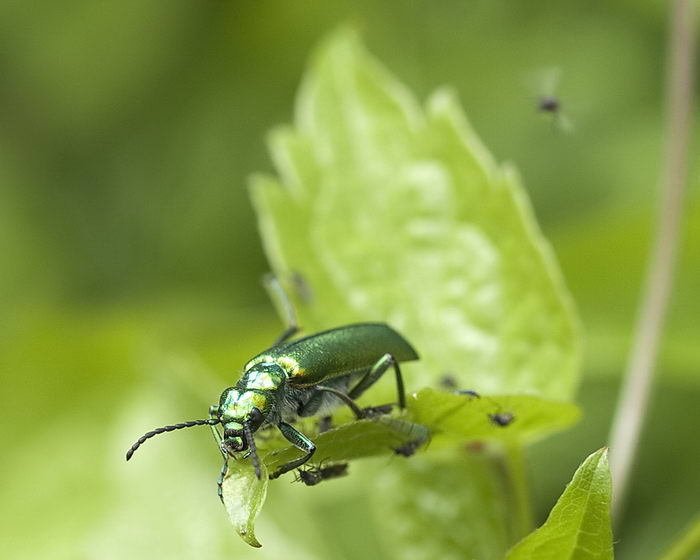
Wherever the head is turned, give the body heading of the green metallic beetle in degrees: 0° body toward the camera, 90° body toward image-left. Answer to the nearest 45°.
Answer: approximately 45°

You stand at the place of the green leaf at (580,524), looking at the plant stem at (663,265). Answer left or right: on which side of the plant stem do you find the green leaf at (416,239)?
left

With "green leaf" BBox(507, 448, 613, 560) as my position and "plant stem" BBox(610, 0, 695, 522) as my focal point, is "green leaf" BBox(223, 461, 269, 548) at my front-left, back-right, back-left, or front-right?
back-left

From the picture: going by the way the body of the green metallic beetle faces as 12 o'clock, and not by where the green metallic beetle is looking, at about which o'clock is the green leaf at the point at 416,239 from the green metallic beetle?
The green leaf is roughly at 6 o'clock from the green metallic beetle.

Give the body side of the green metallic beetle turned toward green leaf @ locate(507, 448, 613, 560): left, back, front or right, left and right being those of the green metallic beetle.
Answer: left

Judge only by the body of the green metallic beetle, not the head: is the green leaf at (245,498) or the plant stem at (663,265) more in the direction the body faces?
the green leaf

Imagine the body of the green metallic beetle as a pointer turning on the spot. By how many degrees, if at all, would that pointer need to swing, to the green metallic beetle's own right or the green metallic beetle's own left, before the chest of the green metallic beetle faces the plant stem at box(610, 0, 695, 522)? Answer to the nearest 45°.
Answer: approximately 135° to the green metallic beetle's own left
